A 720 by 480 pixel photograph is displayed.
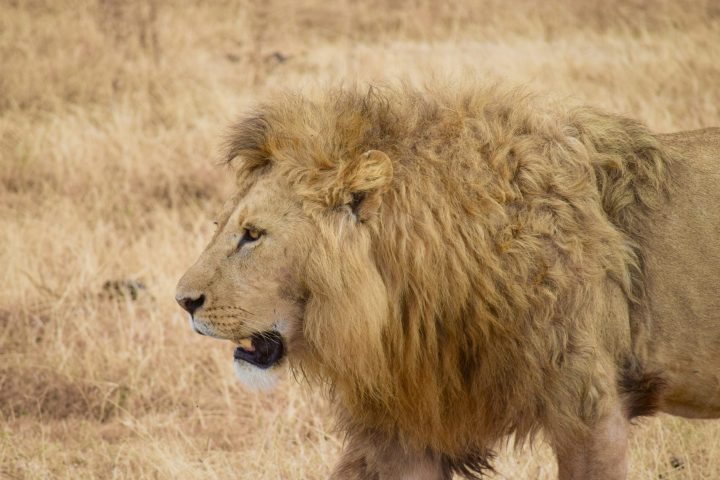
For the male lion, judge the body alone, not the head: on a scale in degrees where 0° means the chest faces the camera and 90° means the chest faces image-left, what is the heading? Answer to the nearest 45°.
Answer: approximately 90°
